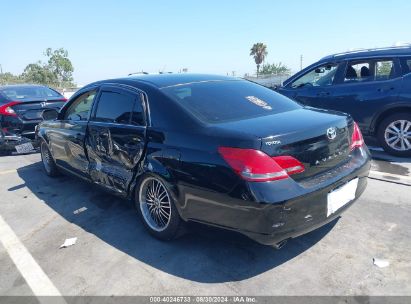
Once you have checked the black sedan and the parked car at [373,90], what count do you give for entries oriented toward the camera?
0

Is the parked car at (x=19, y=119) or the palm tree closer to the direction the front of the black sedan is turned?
the parked car

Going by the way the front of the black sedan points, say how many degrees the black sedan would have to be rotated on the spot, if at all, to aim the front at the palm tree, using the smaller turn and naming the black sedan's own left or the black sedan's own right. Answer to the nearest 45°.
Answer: approximately 45° to the black sedan's own right

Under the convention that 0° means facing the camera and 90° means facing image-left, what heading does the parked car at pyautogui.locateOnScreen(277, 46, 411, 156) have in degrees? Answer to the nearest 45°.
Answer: approximately 90°

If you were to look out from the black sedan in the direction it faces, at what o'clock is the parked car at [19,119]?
The parked car is roughly at 12 o'clock from the black sedan.

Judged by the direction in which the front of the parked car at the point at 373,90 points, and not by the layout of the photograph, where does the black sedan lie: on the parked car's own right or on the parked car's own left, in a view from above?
on the parked car's own left

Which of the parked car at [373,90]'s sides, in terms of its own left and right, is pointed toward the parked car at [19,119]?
front

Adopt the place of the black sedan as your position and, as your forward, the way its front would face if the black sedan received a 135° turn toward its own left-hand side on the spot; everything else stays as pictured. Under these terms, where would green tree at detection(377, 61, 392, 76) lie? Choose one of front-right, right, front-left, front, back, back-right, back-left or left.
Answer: back-left

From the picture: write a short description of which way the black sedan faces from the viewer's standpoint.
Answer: facing away from the viewer and to the left of the viewer

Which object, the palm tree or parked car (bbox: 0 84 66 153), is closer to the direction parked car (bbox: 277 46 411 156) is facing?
the parked car
